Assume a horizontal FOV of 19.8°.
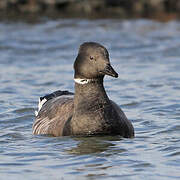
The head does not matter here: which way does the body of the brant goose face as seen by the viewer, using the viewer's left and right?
facing the viewer and to the right of the viewer
